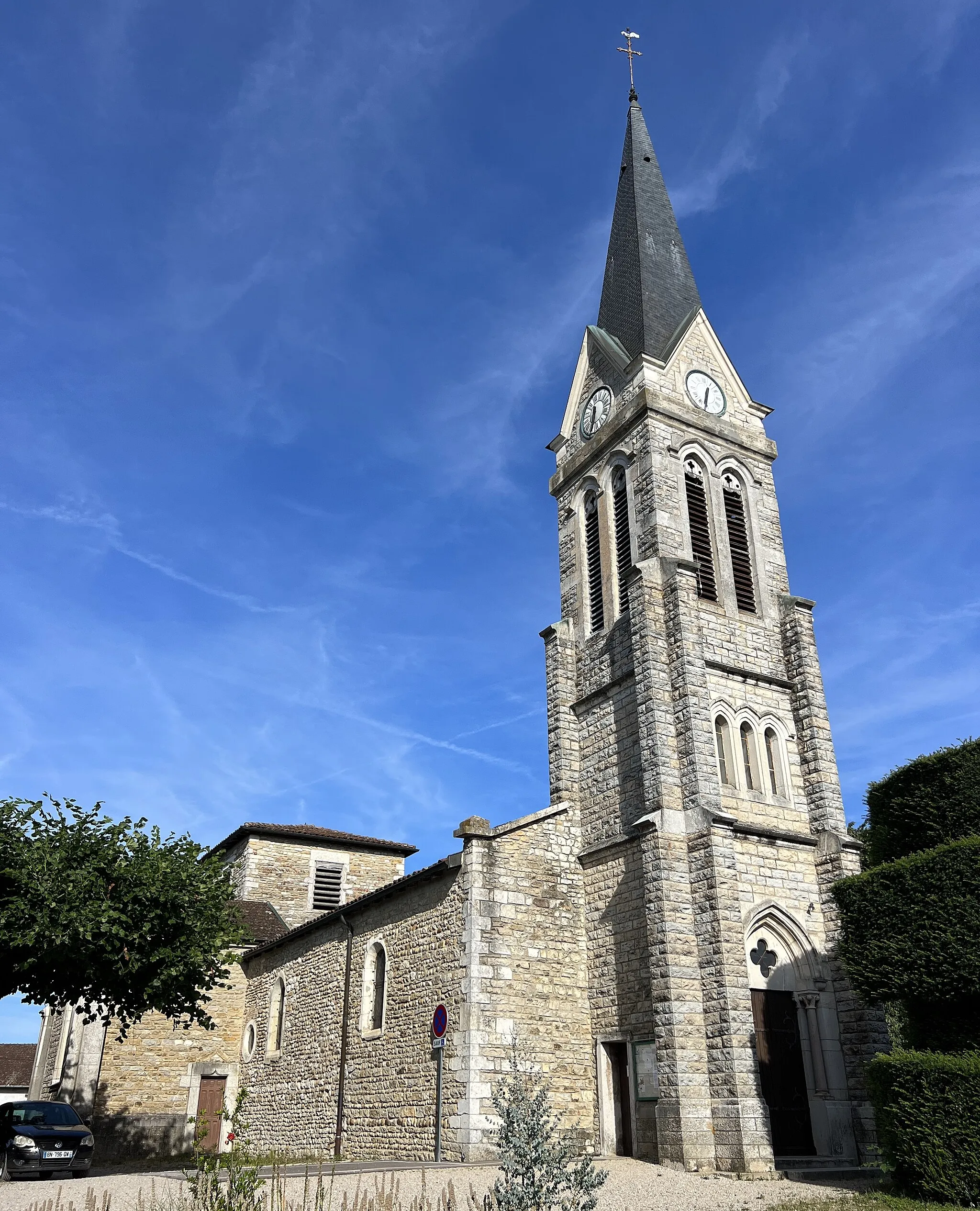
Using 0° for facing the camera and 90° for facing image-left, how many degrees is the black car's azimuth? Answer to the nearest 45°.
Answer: approximately 315°

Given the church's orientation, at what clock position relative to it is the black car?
The black car is roughly at 4 o'clock from the church.

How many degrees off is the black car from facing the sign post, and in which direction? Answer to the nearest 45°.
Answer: approximately 45° to its left
